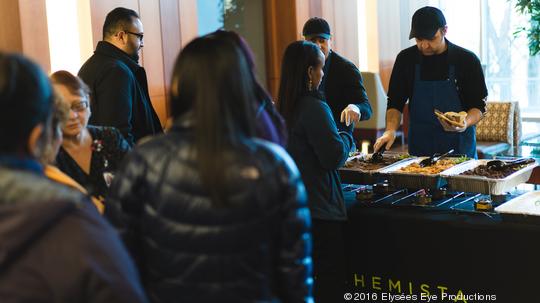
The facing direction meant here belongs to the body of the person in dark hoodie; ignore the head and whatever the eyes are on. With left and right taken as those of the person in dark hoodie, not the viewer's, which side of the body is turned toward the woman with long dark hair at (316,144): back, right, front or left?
front

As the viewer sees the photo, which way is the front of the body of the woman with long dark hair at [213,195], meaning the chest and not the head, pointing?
away from the camera

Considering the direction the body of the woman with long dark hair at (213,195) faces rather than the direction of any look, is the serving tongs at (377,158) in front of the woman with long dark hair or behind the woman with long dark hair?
in front

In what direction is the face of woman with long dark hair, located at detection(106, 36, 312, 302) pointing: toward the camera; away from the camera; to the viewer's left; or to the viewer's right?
away from the camera

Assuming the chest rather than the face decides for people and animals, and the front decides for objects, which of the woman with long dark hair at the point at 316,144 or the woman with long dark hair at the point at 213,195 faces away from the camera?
the woman with long dark hair at the point at 213,195

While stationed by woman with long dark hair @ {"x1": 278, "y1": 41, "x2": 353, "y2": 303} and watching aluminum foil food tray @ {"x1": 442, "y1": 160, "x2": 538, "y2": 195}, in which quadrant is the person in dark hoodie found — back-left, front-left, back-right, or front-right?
back-right

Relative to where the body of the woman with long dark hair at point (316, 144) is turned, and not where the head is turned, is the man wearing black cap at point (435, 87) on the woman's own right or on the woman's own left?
on the woman's own left

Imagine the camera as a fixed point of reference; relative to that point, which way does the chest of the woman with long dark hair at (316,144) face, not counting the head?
to the viewer's right

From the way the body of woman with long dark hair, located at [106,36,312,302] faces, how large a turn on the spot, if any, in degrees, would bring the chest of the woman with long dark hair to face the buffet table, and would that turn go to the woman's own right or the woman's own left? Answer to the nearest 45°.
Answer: approximately 45° to the woman's own right

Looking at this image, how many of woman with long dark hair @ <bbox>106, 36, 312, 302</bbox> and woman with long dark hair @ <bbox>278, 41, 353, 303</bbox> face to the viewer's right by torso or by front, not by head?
1

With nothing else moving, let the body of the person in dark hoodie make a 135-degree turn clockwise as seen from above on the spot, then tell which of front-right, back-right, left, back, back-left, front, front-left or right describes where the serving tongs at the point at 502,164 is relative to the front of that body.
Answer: back-left

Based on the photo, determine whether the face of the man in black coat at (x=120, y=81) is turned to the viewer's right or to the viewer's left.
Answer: to the viewer's right

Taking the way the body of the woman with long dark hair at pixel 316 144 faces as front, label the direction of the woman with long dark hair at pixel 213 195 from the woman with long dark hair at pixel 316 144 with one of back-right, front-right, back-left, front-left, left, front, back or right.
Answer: right

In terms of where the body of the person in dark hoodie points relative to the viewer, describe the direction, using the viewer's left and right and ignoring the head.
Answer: facing away from the viewer and to the right of the viewer

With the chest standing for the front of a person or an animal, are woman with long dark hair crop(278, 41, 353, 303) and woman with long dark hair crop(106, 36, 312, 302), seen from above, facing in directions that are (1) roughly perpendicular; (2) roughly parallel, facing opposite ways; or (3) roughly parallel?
roughly perpendicular
